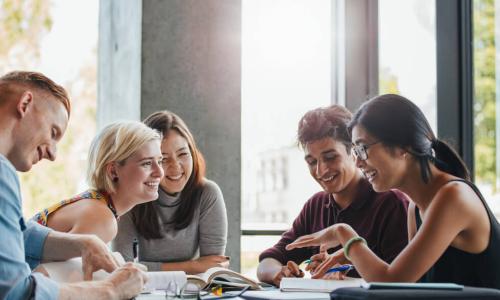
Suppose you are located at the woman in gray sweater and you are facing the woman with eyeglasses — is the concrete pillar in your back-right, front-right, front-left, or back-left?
back-left

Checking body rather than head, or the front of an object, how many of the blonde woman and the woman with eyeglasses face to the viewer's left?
1

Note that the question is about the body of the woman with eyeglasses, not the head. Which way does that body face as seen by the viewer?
to the viewer's left

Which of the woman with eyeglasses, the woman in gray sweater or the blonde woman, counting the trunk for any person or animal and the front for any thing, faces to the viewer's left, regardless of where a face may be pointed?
the woman with eyeglasses

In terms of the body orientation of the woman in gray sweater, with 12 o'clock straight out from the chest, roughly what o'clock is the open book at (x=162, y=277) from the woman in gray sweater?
The open book is roughly at 12 o'clock from the woman in gray sweater.

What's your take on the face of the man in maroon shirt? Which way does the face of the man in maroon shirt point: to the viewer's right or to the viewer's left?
to the viewer's left

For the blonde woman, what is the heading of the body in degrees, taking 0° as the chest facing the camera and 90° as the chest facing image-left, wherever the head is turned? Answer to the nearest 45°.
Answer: approximately 270°
